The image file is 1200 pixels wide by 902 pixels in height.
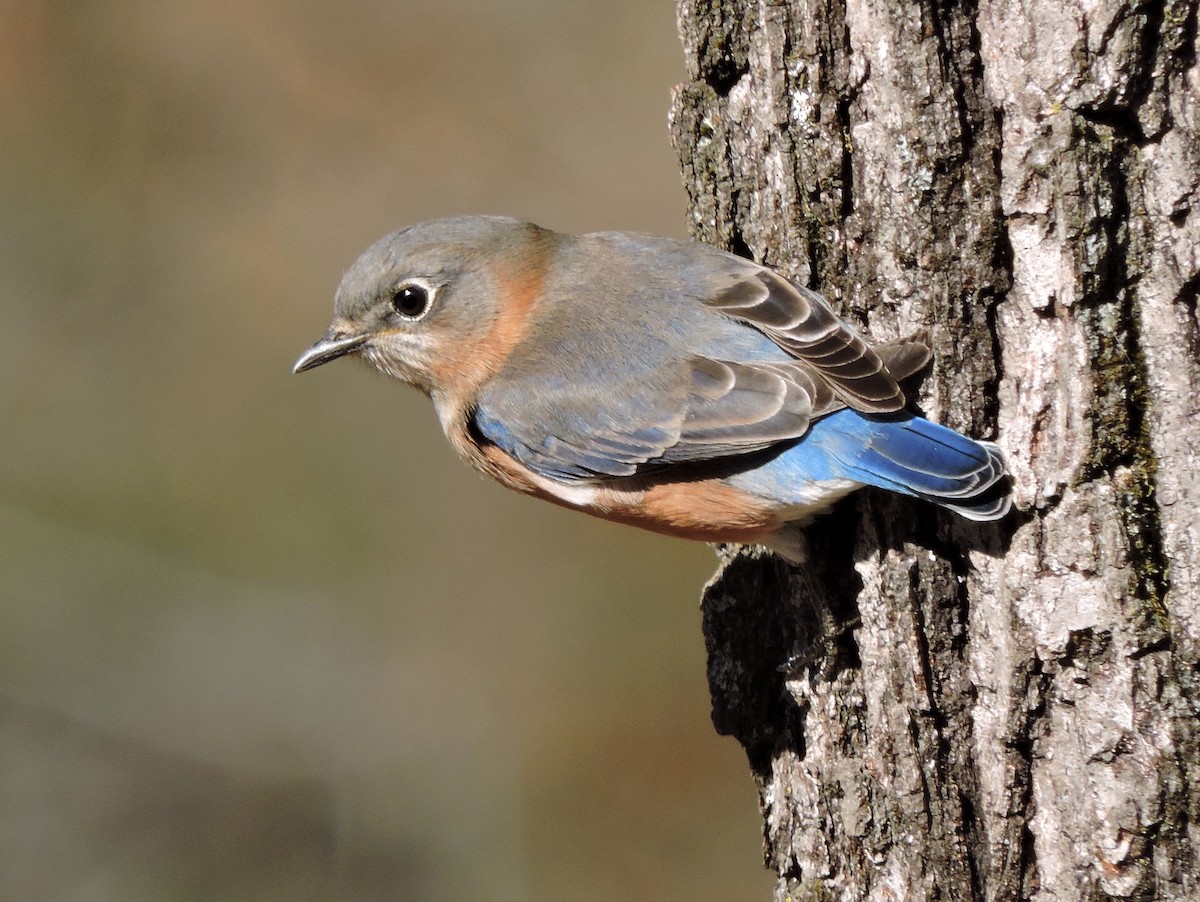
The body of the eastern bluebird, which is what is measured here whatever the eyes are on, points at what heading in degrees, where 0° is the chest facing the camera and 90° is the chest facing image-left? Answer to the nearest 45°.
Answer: approximately 90°
